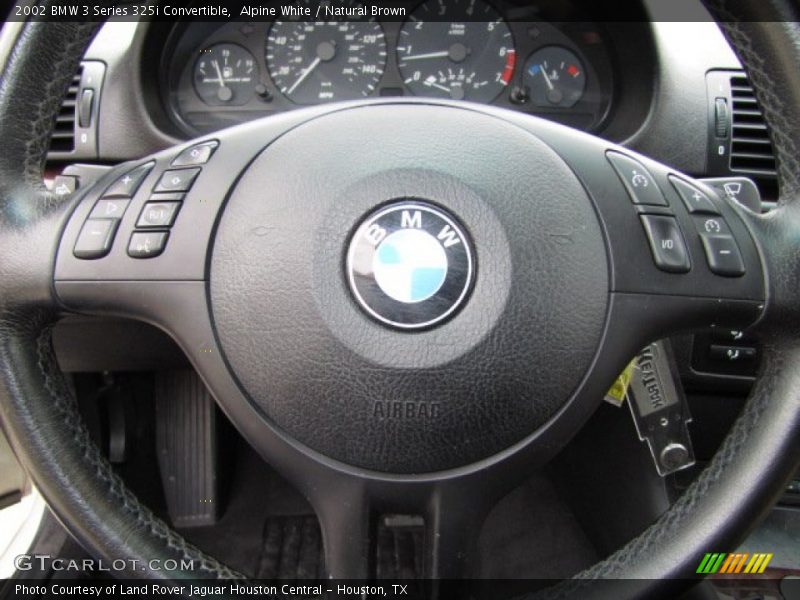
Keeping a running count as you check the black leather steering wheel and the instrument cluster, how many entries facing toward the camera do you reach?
2

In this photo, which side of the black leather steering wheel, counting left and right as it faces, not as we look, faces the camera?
front

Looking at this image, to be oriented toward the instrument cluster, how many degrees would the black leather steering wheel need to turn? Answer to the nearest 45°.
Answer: approximately 180°

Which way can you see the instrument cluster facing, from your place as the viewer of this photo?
facing the viewer

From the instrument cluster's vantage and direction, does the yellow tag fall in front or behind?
in front

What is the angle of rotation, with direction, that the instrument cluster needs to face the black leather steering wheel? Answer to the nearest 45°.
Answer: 0° — it already faces it
